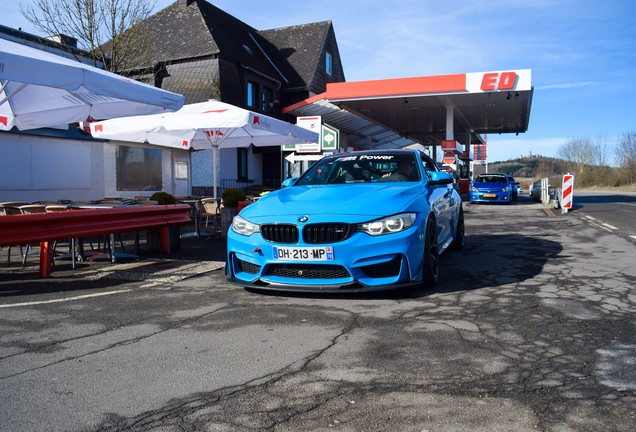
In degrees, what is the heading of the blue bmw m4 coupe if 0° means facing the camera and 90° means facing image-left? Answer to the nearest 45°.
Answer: approximately 45°

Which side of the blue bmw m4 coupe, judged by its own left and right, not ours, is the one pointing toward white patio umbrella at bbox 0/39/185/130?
right

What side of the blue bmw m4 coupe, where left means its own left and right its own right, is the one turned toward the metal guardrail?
right

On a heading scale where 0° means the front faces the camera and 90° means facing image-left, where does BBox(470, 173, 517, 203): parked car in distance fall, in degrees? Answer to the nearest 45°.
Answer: approximately 0°
